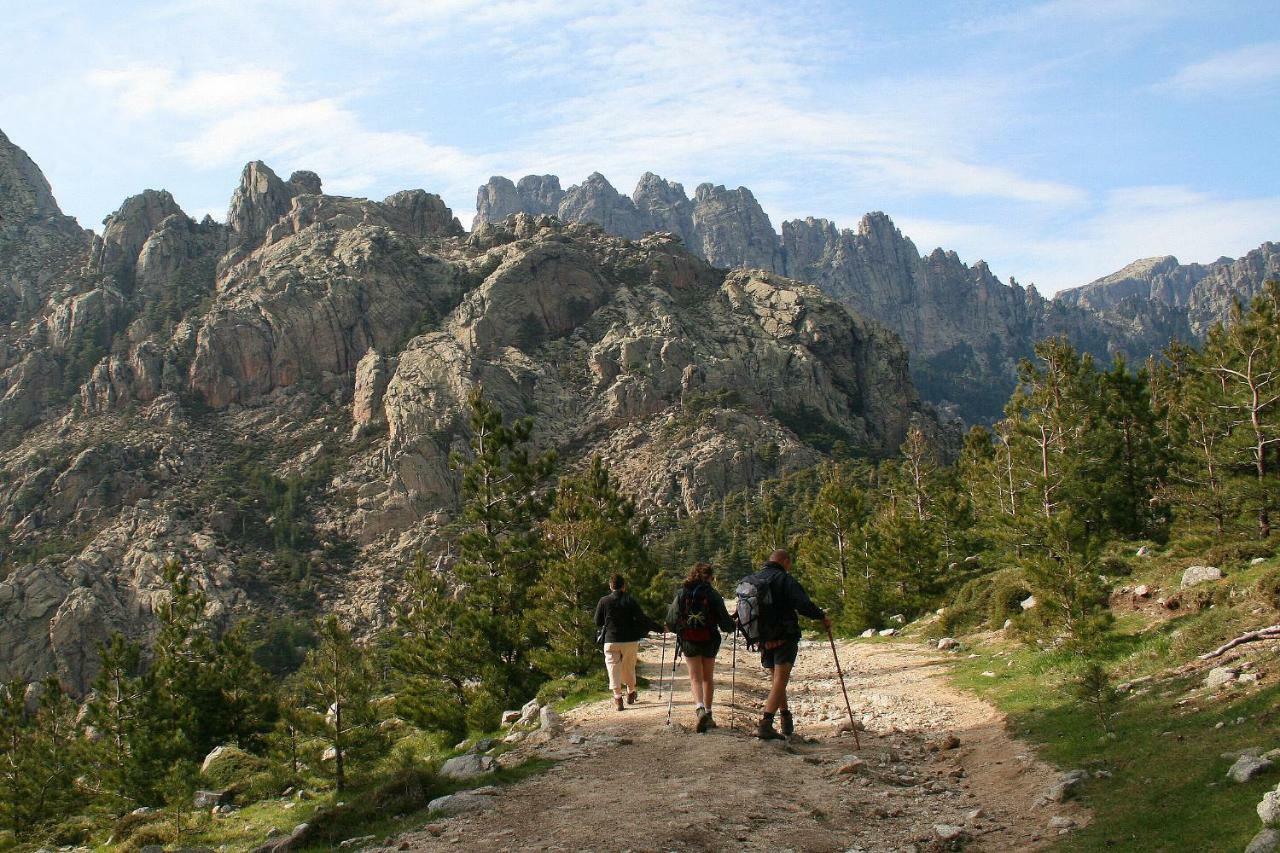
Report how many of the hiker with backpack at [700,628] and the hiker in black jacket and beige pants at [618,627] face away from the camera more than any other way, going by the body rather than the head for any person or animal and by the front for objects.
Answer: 2

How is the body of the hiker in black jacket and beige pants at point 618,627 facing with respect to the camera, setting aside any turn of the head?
away from the camera

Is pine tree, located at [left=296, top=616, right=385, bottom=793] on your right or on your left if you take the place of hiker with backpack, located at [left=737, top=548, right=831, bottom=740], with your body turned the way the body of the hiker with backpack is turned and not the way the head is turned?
on your left

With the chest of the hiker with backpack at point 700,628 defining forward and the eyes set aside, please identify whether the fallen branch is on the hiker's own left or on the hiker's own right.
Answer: on the hiker's own right

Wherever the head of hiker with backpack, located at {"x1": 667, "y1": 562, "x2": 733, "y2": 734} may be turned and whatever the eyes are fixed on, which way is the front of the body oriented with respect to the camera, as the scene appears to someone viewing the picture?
away from the camera

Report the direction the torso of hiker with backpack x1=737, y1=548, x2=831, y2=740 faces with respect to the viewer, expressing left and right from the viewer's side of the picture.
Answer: facing away from the viewer and to the right of the viewer
